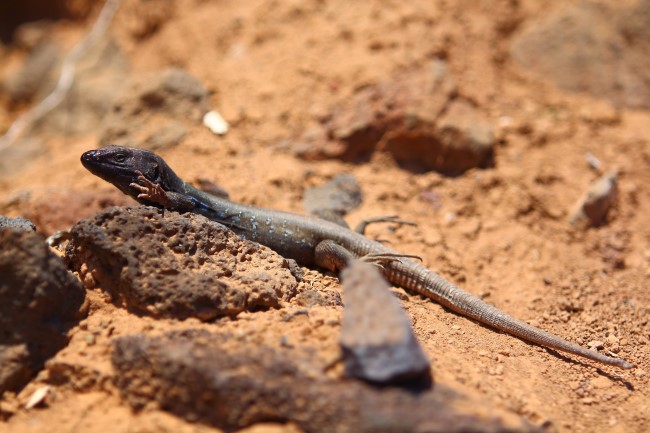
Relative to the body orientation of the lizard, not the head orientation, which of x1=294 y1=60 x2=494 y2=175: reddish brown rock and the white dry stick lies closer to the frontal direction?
the white dry stick

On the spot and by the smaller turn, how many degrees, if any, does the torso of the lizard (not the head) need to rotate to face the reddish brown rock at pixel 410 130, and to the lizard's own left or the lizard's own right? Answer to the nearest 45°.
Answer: approximately 135° to the lizard's own right

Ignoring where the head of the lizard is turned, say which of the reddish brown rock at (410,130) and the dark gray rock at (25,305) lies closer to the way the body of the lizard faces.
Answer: the dark gray rock

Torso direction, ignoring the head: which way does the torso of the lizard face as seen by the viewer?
to the viewer's left

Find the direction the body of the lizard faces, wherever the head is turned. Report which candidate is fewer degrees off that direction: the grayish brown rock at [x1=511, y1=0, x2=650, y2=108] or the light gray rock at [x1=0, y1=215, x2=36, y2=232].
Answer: the light gray rock

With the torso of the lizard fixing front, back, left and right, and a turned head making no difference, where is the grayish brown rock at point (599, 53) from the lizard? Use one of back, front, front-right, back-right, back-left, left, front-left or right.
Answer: back-right

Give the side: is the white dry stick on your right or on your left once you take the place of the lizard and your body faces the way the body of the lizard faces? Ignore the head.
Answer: on your right

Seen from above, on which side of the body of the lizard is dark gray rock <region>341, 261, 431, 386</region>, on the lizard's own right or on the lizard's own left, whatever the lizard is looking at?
on the lizard's own left
